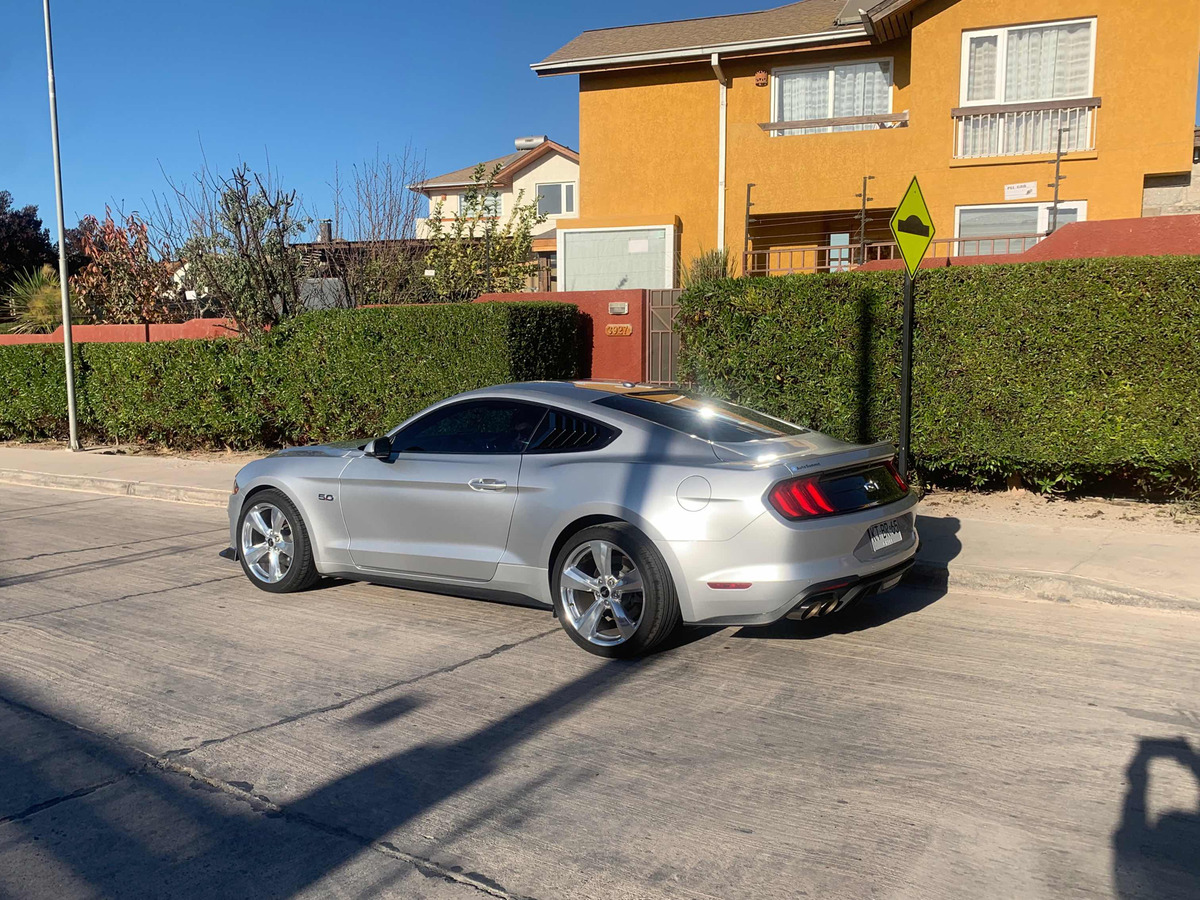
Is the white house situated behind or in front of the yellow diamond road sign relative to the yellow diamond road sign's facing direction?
behind

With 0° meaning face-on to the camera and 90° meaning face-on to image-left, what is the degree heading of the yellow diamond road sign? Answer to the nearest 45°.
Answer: approximately 315°

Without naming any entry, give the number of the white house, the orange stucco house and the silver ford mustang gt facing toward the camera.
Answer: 2

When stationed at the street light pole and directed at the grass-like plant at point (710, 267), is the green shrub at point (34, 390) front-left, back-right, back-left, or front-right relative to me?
back-left

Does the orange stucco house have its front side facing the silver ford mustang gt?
yes

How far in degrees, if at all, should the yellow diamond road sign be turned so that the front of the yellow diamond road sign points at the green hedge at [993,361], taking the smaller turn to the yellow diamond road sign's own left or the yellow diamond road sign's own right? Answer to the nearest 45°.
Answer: approximately 90° to the yellow diamond road sign's own left

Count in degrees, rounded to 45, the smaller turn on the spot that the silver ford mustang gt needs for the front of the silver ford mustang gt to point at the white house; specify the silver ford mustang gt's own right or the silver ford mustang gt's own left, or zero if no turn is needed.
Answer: approximately 45° to the silver ford mustang gt's own right

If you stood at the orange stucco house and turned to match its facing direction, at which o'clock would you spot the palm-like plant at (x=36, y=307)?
The palm-like plant is roughly at 3 o'clock from the orange stucco house.

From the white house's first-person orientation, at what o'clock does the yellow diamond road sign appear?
The yellow diamond road sign is roughly at 12 o'clock from the white house.

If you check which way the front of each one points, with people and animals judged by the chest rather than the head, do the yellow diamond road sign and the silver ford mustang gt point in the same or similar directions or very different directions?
very different directions

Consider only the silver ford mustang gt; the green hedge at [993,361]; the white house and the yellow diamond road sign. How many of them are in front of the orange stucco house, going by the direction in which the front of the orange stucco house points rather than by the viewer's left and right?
3

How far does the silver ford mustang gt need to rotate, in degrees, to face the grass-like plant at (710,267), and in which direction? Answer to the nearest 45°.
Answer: approximately 45° to its right

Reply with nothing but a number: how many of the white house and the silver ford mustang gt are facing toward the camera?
1

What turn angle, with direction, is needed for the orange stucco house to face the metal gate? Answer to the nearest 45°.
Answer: approximately 45° to its right
